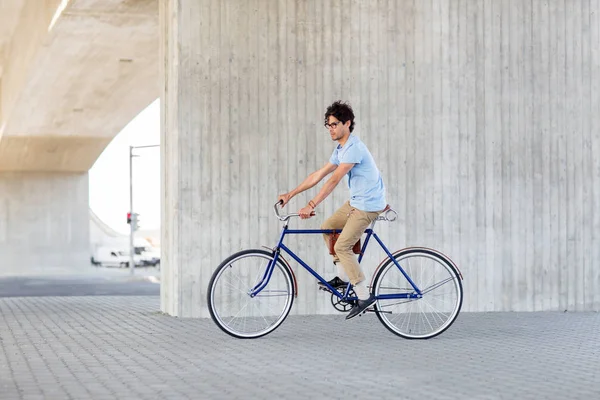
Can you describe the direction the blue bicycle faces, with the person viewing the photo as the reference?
facing to the left of the viewer
